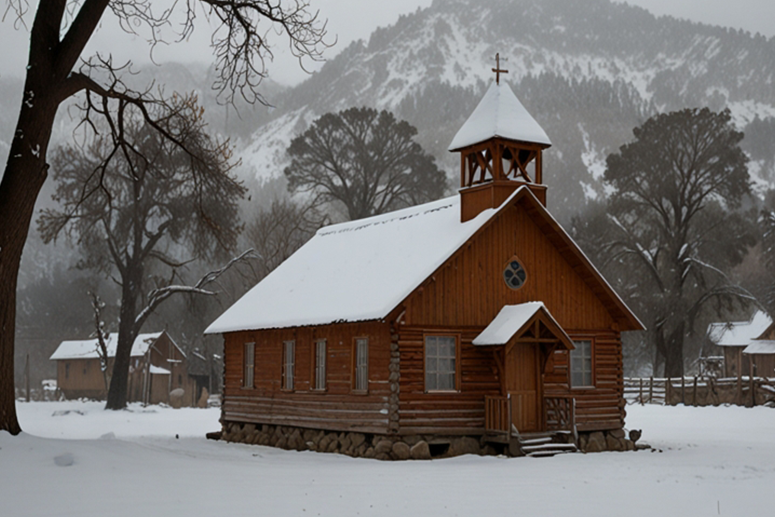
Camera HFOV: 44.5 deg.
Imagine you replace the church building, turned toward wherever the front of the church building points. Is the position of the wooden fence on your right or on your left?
on your left

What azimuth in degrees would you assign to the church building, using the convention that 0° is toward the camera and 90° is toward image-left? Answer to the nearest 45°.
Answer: approximately 315°
